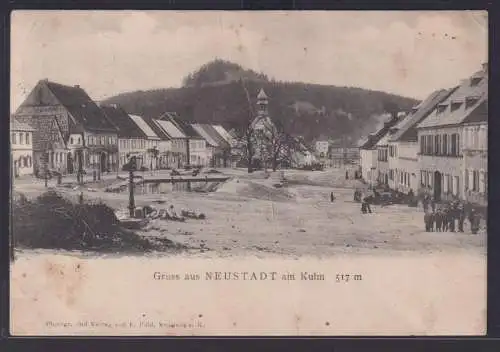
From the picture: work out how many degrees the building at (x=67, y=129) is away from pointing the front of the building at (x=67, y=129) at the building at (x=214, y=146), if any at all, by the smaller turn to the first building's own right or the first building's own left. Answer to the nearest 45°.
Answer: approximately 45° to the first building's own left

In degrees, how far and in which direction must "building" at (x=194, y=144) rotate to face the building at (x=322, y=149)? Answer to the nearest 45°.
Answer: approximately 45° to its left

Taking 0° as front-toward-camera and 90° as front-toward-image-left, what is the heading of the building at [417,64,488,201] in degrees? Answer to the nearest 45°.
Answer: approximately 45°

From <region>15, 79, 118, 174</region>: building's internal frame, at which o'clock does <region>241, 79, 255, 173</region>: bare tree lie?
The bare tree is roughly at 11 o'clock from the building.

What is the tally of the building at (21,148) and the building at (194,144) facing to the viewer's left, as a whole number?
0

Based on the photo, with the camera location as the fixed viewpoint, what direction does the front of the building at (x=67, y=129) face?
facing the viewer and to the right of the viewer

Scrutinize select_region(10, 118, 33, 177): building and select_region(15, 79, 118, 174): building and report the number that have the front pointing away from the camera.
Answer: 0

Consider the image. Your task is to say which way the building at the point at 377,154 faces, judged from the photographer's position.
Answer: facing the viewer and to the left of the viewer

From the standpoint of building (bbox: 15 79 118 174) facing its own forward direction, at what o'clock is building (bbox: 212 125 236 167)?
building (bbox: 212 125 236 167) is roughly at 9 o'clock from building (bbox: 15 79 118 174).

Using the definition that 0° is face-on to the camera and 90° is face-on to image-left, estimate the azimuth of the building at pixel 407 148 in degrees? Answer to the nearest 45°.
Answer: approximately 45°

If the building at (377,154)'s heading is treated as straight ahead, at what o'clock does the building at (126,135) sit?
the building at (126,135) is roughly at 1 o'clock from the building at (377,154).
